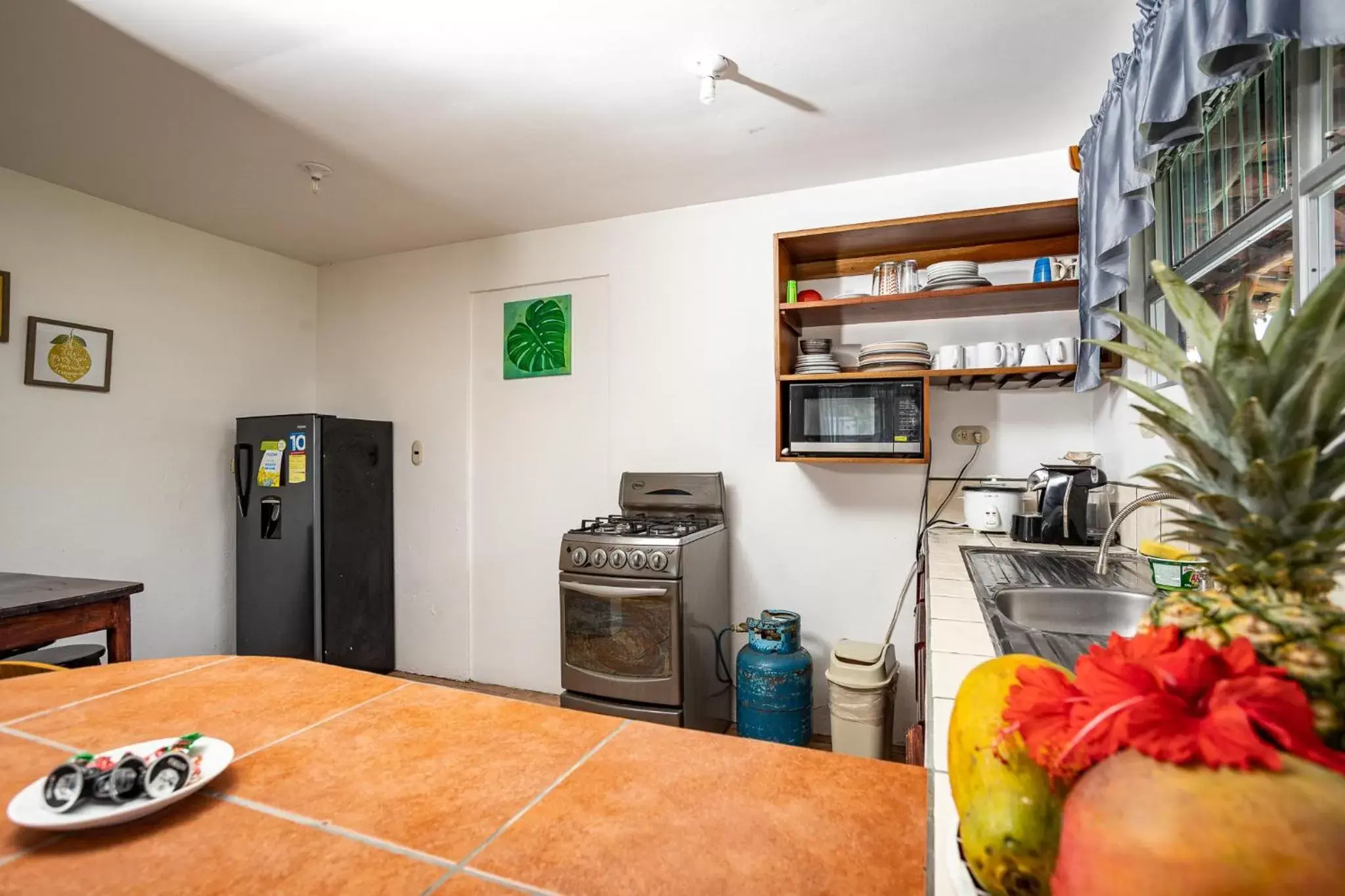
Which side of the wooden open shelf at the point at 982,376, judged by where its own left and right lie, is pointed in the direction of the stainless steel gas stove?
right

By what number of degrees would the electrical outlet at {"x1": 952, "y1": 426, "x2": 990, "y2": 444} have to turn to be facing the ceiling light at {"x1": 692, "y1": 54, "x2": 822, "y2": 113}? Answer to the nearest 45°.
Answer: approximately 45° to its right

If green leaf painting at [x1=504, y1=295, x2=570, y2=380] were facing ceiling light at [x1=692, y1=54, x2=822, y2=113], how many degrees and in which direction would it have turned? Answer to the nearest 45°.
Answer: approximately 45° to its left

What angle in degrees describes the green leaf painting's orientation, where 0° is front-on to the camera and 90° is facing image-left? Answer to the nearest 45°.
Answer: approximately 45°

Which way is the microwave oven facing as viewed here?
toward the camera

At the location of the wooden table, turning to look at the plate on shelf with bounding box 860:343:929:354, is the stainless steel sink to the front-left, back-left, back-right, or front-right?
front-right

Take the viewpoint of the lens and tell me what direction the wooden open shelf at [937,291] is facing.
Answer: facing the viewer

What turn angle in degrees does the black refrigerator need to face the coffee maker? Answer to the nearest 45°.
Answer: approximately 90° to its left

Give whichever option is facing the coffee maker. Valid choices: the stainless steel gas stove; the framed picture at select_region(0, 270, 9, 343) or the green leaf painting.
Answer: the framed picture

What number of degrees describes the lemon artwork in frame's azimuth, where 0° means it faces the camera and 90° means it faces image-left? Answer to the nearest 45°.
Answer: approximately 315°

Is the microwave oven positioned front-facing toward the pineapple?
yes

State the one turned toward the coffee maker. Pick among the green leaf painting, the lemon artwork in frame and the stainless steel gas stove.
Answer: the lemon artwork in frame

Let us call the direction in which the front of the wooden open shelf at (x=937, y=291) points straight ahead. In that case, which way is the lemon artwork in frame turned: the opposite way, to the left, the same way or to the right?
to the left

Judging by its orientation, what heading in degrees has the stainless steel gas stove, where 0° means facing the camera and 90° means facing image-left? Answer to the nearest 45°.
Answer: approximately 45°
